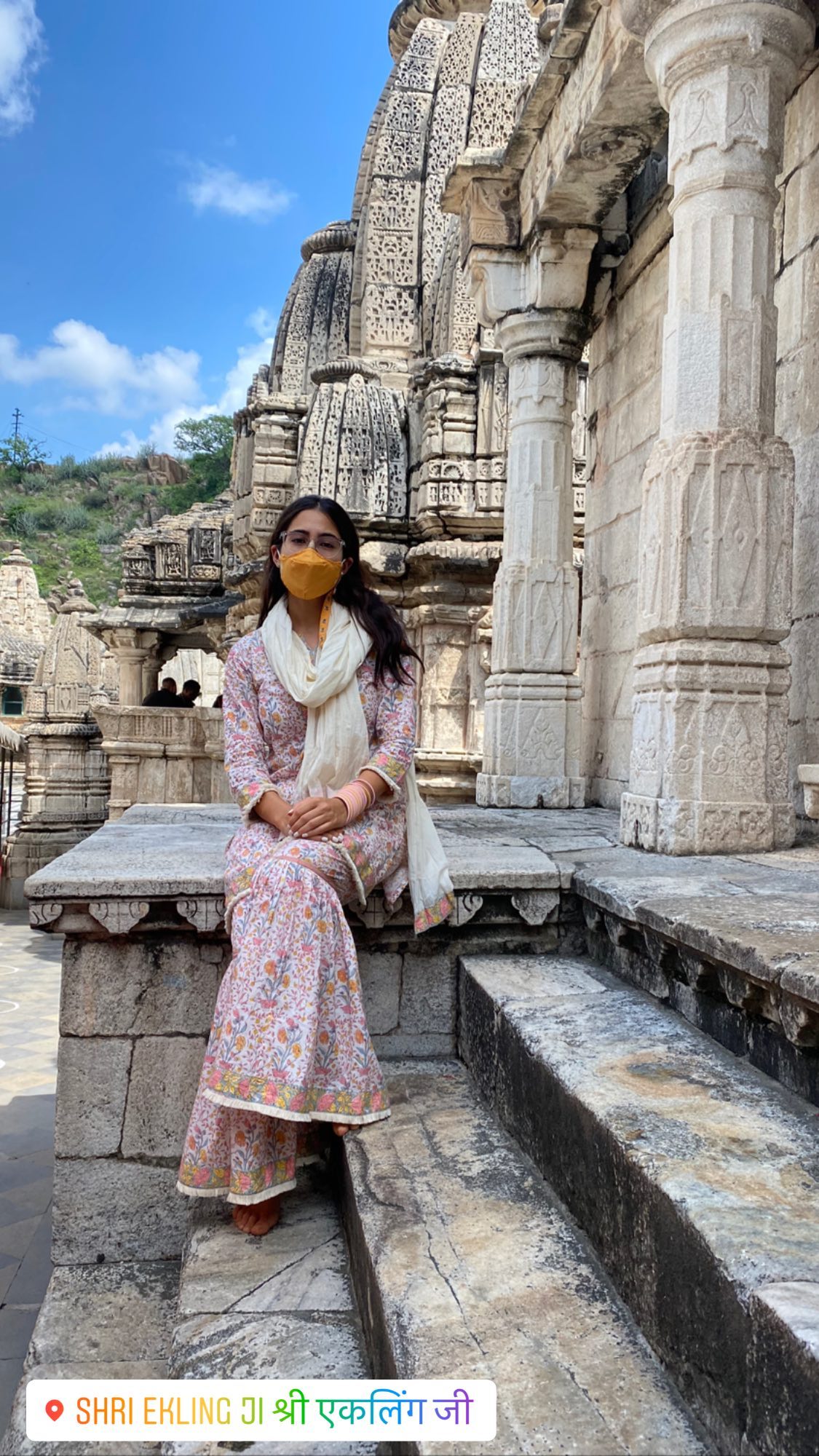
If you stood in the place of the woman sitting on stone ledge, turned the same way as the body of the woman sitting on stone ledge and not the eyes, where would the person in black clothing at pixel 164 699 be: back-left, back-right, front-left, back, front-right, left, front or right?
back

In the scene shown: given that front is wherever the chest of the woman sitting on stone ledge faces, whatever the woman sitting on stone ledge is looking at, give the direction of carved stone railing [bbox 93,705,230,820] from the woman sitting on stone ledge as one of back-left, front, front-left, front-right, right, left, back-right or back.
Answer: back

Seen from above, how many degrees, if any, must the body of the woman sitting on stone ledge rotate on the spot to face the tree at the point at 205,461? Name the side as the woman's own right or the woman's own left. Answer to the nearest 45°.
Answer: approximately 180°

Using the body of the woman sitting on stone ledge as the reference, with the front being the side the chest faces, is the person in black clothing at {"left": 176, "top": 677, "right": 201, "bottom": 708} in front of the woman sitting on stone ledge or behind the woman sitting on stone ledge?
behind

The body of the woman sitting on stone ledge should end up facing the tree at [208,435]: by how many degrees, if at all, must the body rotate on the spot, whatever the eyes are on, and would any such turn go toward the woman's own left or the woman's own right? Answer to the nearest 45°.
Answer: approximately 180°

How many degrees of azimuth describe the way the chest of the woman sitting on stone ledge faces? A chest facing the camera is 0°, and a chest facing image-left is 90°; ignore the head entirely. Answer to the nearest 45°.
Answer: approximately 0°
